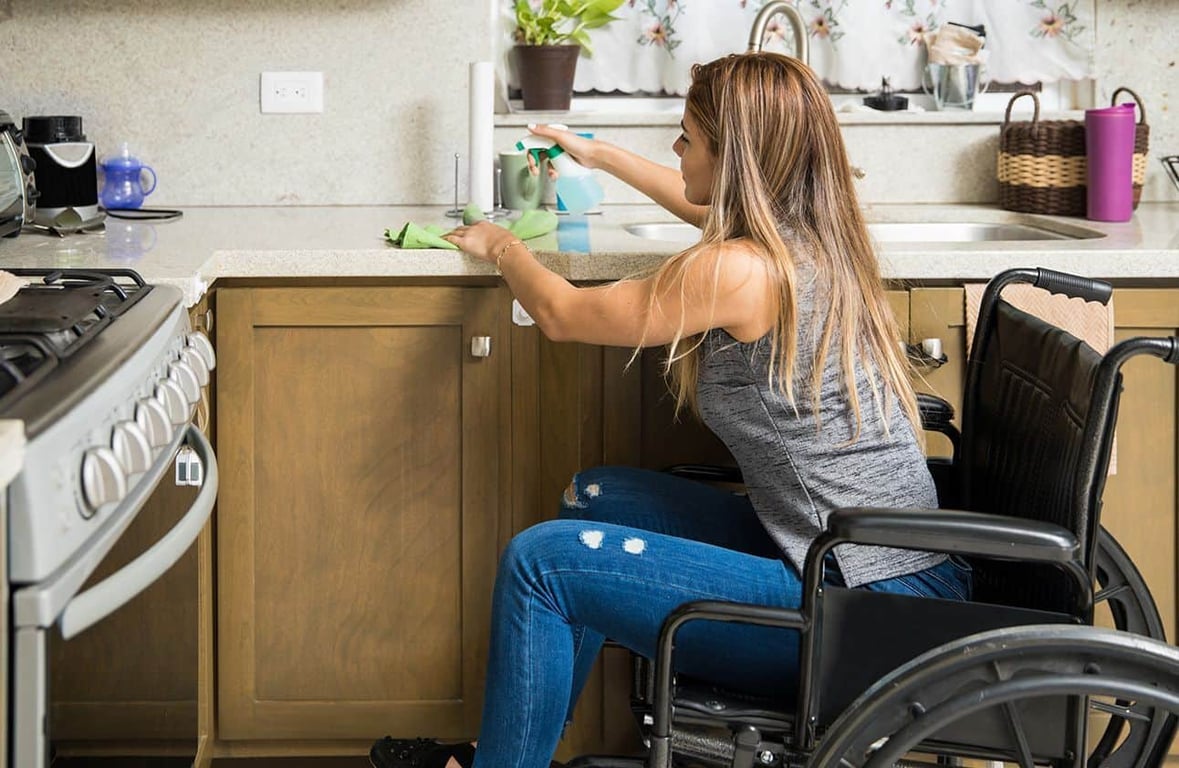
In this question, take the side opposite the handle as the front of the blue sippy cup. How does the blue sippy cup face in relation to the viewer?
to the viewer's left

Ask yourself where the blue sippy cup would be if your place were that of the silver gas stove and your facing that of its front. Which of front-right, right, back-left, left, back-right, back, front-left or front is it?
back-left

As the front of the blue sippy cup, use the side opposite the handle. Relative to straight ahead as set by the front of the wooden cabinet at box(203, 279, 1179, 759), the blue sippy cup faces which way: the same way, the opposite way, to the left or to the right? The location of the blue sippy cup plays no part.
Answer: to the right

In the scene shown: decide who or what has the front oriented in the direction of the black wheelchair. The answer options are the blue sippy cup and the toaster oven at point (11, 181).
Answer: the toaster oven

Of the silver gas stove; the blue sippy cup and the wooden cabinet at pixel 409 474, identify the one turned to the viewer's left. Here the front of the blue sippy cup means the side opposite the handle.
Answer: the blue sippy cup

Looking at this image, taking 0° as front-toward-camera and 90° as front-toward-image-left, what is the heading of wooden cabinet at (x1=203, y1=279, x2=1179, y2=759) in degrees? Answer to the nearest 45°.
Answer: approximately 0°

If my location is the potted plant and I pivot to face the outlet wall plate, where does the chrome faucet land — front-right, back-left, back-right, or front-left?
back-left

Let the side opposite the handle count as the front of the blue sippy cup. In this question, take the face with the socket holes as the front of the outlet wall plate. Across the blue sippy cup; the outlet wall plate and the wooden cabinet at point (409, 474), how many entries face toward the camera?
2

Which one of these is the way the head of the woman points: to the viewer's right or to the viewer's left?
to the viewer's left

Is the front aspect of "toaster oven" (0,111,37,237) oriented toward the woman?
yes

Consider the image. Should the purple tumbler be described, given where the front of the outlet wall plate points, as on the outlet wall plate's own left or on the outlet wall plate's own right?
on the outlet wall plate's own left

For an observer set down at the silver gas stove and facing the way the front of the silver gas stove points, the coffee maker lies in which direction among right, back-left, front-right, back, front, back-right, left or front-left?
back-left
